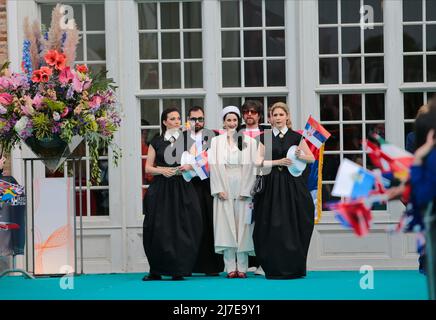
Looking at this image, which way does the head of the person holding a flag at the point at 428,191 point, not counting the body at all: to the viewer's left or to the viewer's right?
to the viewer's left

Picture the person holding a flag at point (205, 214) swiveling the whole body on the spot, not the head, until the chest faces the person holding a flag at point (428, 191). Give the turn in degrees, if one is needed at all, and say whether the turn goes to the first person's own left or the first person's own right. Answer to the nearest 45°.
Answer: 0° — they already face them

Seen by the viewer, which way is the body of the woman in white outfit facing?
toward the camera

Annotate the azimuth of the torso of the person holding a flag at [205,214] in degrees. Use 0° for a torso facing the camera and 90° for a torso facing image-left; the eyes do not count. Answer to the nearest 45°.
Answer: approximately 0°

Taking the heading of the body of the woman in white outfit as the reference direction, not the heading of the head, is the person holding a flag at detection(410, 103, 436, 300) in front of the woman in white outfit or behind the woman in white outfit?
in front

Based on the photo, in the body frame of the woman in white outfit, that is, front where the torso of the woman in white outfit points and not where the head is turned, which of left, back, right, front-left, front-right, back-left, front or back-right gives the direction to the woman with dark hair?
right

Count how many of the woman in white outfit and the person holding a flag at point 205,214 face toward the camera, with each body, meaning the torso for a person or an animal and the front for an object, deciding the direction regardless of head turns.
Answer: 2
